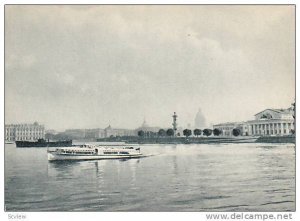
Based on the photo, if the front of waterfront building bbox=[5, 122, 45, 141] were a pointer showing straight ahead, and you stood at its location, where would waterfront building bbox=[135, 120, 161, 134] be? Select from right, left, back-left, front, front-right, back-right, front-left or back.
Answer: left

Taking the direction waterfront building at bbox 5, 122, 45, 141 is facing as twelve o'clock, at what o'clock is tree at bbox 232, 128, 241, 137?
The tree is roughly at 9 o'clock from the waterfront building.

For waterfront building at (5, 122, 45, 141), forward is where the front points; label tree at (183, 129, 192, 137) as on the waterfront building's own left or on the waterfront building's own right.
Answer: on the waterfront building's own left

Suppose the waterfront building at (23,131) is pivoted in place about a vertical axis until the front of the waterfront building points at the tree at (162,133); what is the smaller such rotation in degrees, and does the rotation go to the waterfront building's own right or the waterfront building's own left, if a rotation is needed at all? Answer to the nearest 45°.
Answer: approximately 90° to the waterfront building's own left
